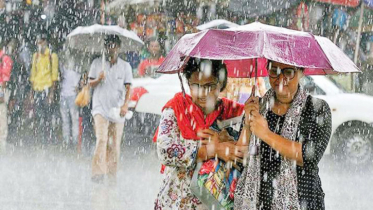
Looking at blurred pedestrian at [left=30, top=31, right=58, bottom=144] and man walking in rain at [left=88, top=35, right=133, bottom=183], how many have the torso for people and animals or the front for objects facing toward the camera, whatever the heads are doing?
2

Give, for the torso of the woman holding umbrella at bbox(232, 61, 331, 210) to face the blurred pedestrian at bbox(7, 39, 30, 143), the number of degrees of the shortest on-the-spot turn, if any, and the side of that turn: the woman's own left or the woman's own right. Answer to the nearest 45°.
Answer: approximately 90° to the woman's own right

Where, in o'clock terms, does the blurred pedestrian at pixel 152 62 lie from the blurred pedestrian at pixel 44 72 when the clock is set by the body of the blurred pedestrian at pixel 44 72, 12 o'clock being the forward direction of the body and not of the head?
the blurred pedestrian at pixel 152 62 is roughly at 10 o'clock from the blurred pedestrian at pixel 44 72.
